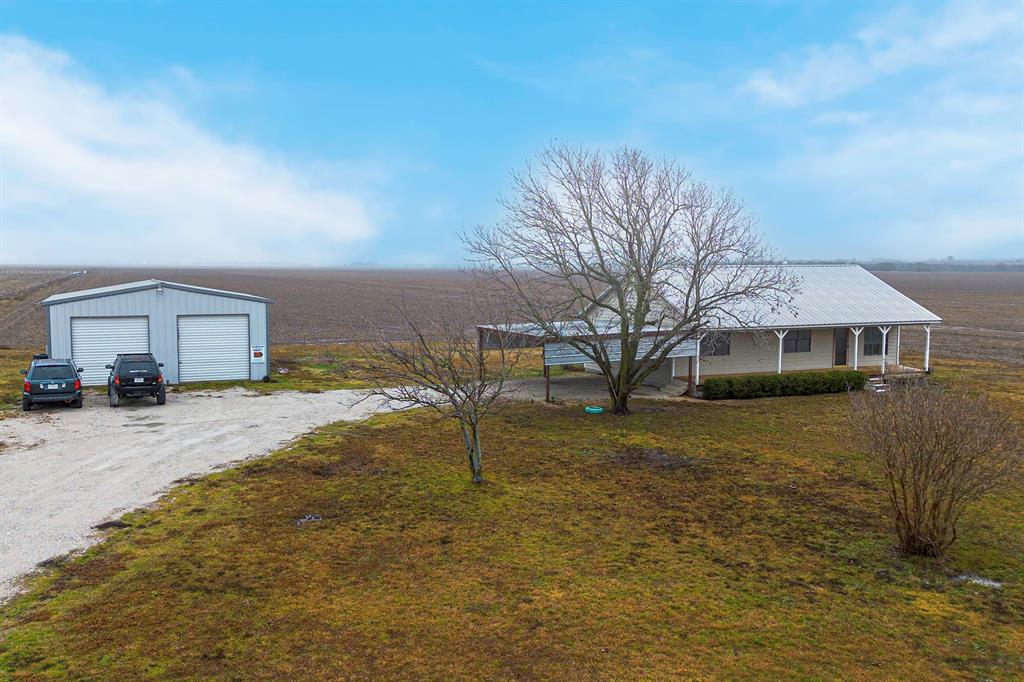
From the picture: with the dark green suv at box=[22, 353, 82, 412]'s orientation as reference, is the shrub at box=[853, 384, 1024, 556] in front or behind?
behind

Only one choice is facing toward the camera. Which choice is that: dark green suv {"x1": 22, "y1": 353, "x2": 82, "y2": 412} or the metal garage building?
the metal garage building

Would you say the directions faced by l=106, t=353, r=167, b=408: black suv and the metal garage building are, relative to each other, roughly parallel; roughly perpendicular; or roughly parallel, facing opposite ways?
roughly parallel, facing opposite ways

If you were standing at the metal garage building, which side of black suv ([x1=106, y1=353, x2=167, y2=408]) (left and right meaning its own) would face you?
front

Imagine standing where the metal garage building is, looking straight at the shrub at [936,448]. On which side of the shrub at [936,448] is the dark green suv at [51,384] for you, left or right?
right

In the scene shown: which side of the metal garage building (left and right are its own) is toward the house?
left

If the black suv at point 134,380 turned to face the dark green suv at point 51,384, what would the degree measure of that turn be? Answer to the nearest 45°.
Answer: approximately 90° to its left

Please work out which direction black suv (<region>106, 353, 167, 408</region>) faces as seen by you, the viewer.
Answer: facing away from the viewer

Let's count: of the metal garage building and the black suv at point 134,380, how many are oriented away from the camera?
1

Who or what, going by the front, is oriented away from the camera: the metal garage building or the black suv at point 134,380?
the black suv

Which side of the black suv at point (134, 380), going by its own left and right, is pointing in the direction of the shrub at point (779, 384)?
right

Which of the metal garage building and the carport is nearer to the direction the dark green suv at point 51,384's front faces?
the metal garage building

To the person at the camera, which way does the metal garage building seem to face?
facing the viewer

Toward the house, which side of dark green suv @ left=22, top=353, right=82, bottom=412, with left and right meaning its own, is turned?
right

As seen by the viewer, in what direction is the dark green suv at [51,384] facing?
away from the camera

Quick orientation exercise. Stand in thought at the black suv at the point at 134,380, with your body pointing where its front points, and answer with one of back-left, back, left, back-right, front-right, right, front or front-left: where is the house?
right

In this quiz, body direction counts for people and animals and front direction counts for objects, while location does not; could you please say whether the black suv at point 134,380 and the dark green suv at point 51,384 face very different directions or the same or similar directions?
same or similar directions

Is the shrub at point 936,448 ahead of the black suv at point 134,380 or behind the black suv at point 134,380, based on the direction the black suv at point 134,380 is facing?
behind
